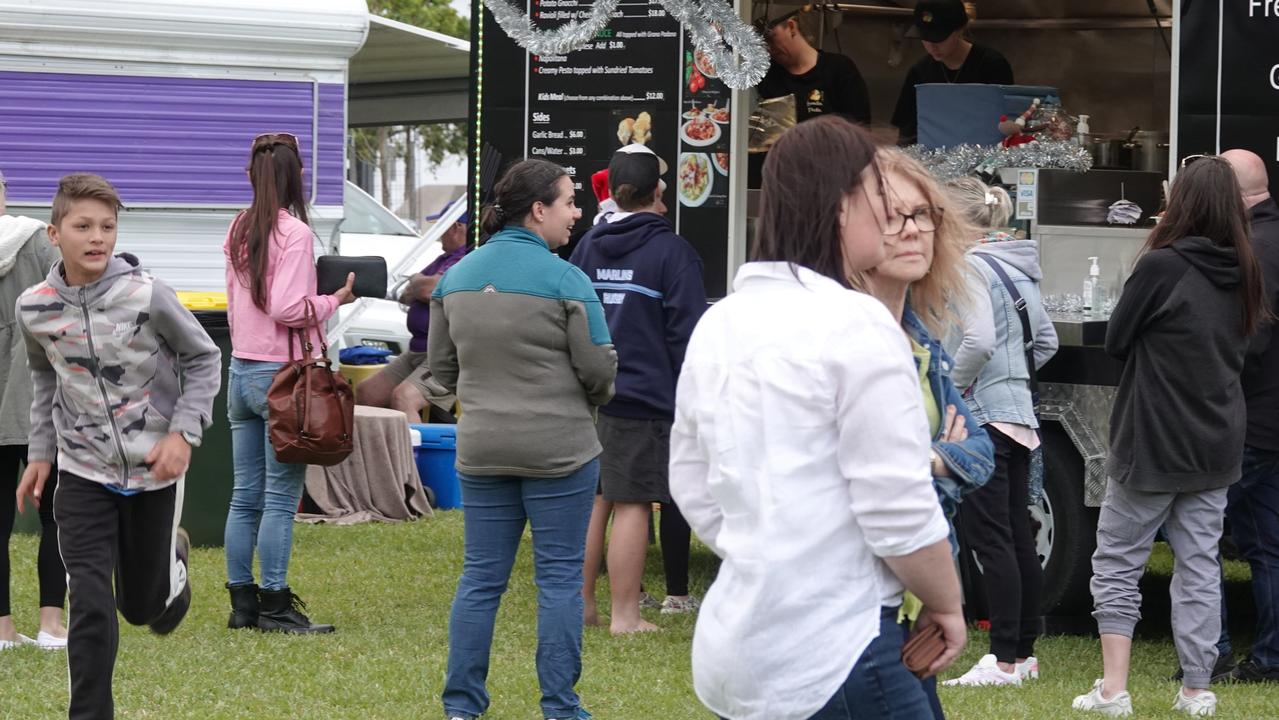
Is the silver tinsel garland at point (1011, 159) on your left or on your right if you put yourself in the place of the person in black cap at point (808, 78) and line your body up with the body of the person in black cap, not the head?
on your left

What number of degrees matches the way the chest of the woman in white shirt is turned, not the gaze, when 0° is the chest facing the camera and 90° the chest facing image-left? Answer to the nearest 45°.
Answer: approximately 225°

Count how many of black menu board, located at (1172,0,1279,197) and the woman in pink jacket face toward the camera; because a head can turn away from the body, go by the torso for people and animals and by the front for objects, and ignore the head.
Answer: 1

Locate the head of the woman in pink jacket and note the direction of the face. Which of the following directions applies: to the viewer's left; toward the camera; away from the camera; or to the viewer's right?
away from the camera

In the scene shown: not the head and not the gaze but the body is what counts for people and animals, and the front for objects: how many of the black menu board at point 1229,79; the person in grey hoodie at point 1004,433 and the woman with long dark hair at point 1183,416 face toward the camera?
1

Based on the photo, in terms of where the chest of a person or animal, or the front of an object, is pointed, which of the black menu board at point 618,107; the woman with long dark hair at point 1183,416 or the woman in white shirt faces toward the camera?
the black menu board

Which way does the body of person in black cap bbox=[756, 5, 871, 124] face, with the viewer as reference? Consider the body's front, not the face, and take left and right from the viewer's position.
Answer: facing the viewer and to the left of the viewer

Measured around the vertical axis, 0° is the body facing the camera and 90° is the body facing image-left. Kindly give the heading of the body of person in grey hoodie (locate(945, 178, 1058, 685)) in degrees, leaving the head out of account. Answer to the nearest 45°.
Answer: approximately 135°

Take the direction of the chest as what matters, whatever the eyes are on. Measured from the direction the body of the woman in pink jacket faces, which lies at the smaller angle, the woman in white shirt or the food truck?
the food truck

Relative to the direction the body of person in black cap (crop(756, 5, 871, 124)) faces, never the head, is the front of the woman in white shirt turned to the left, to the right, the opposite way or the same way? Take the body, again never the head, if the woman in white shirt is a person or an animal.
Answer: the opposite way

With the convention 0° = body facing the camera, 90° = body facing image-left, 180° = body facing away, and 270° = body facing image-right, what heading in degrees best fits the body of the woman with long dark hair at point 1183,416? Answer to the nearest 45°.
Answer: approximately 135°

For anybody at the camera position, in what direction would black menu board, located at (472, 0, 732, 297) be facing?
facing the viewer

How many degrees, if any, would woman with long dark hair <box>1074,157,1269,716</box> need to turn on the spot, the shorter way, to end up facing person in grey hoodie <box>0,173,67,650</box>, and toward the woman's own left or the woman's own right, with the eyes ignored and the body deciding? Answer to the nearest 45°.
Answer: approximately 45° to the woman's own left
